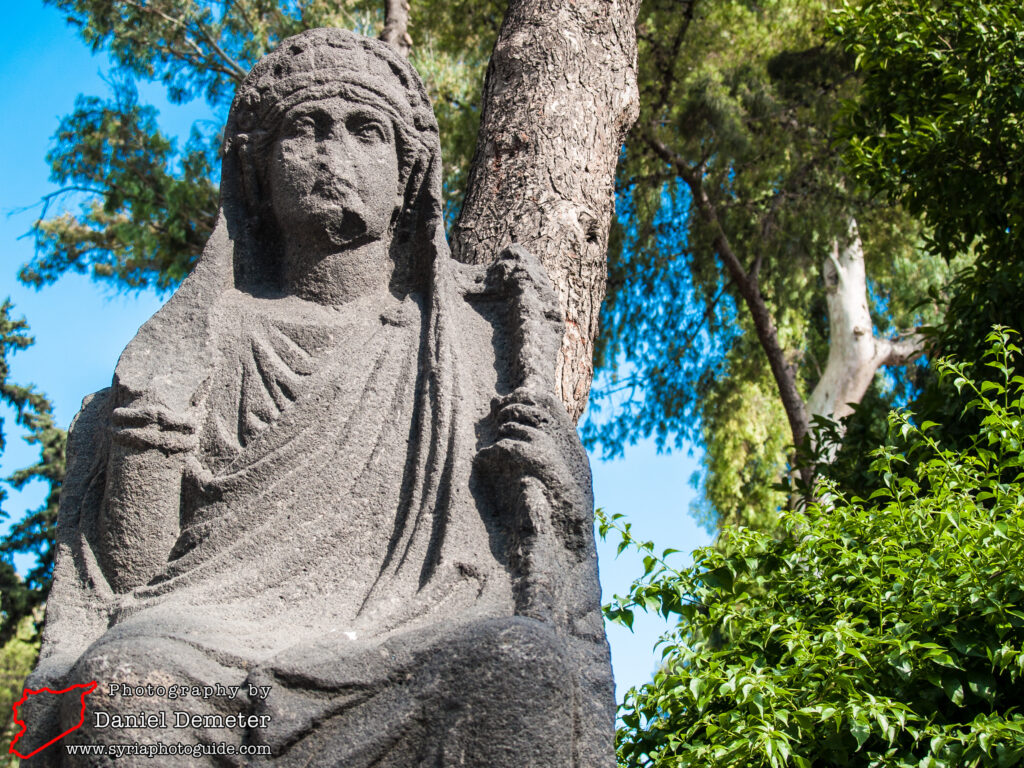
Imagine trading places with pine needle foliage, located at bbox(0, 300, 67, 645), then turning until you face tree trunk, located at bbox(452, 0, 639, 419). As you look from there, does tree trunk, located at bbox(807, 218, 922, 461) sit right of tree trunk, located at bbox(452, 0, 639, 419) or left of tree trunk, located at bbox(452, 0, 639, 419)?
left

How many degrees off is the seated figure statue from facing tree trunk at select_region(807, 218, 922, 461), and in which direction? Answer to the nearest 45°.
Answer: approximately 135° to its left

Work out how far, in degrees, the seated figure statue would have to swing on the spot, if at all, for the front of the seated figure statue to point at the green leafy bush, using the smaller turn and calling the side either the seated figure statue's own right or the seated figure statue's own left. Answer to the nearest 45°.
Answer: approximately 135° to the seated figure statue's own left

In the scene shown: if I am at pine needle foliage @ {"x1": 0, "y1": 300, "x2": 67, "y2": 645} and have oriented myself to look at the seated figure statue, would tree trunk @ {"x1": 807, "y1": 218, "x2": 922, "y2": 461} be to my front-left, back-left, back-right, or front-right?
front-left

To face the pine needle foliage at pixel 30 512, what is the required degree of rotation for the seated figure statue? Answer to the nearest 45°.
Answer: approximately 180°

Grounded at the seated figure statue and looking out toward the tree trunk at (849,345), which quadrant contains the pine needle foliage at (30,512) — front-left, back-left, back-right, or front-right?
front-left

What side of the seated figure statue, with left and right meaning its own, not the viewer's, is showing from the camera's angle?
front
